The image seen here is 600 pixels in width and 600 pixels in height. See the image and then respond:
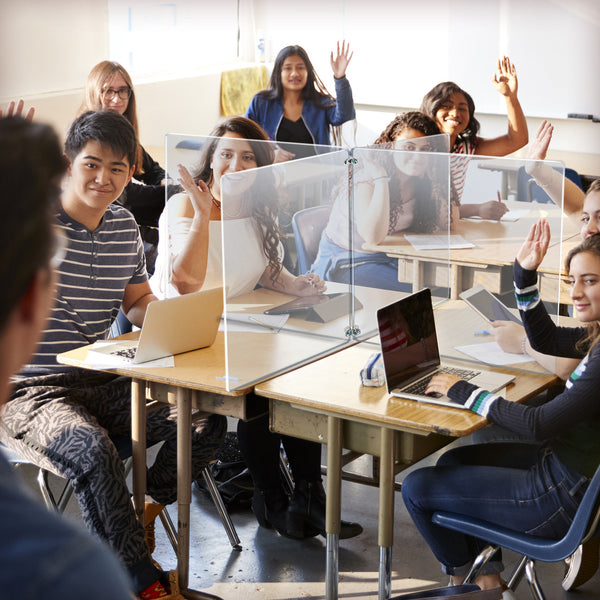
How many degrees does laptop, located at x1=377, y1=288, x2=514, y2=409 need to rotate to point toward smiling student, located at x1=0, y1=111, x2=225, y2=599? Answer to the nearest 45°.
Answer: approximately 135° to its right

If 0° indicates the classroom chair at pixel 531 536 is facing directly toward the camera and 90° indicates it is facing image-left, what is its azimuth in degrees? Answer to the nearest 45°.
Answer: approximately 90°

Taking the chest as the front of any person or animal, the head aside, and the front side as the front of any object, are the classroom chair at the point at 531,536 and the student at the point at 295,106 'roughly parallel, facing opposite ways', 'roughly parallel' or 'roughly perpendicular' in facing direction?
roughly perpendicular

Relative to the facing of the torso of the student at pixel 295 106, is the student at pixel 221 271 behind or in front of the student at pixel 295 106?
in front

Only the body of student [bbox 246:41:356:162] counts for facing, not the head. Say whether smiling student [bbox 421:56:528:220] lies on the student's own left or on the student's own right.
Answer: on the student's own left

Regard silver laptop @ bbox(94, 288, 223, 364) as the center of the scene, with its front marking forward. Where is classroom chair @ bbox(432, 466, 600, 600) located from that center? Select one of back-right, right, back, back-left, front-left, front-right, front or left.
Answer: back

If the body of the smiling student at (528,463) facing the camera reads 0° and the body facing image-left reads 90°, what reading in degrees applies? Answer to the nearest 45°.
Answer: approximately 90°

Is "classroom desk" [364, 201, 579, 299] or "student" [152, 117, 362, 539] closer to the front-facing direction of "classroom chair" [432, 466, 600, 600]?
the student

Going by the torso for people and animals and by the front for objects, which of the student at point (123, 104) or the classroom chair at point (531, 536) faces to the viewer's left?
the classroom chair

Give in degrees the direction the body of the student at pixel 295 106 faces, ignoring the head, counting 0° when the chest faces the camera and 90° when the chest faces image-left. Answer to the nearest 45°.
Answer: approximately 0°
